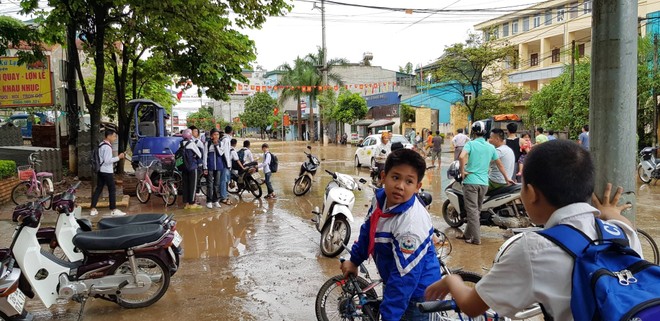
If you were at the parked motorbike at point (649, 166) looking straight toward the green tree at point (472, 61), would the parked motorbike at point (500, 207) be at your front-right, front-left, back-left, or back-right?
back-left

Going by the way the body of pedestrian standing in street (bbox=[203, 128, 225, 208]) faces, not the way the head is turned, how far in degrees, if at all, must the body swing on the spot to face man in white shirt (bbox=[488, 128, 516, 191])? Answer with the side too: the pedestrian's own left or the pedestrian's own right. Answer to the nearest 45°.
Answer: approximately 45° to the pedestrian's own left

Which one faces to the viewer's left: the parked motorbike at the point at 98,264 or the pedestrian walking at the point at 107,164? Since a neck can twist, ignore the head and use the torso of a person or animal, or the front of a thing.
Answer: the parked motorbike

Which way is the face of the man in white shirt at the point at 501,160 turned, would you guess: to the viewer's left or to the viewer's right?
to the viewer's left

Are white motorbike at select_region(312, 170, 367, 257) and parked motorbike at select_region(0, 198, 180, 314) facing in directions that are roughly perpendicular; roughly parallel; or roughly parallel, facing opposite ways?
roughly perpendicular

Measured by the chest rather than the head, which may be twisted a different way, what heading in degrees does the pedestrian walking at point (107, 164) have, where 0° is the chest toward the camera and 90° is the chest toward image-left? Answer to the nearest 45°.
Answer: approximately 270°

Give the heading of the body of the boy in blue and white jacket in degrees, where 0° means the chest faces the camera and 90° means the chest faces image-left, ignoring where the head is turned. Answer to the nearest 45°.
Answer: approximately 45°

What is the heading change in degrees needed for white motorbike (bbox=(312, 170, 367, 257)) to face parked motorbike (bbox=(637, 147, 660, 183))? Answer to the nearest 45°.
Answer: approximately 90° to its left

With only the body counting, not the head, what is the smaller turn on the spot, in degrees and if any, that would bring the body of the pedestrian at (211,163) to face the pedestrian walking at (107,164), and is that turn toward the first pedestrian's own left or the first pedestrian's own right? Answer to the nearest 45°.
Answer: approximately 45° to the first pedestrian's own right

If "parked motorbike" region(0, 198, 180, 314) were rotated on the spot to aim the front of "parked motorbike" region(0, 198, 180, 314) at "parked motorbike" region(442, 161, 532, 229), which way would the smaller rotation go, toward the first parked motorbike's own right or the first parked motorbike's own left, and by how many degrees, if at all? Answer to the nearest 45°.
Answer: approximately 180°

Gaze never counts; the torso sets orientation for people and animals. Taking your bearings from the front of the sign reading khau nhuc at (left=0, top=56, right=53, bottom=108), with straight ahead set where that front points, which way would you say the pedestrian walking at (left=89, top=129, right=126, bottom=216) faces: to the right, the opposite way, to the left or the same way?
to the left

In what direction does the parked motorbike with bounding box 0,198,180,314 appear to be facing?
to the viewer's left
